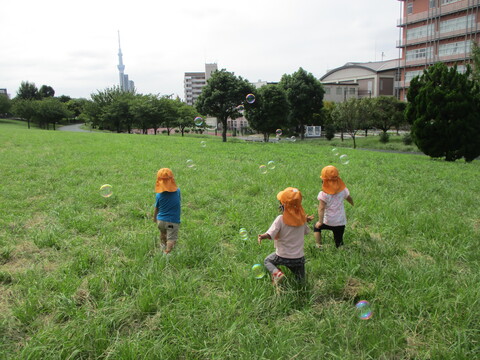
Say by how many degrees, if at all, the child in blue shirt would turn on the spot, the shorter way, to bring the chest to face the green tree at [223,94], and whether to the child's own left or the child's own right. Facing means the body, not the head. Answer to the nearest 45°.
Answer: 0° — they already face it

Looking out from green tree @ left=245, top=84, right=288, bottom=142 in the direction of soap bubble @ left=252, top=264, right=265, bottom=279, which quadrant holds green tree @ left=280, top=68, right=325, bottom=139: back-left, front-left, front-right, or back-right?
back-left

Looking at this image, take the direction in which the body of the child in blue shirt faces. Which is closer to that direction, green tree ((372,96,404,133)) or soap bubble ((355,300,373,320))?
the green tree

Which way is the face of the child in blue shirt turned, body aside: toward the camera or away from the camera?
away from the camera

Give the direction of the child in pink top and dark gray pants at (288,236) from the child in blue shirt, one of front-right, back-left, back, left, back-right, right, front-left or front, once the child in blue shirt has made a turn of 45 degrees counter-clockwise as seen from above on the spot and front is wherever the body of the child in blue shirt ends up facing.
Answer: back

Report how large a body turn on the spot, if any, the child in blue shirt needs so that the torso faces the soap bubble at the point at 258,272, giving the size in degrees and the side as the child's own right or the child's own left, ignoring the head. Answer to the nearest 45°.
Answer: approximately 135° to the child's own right

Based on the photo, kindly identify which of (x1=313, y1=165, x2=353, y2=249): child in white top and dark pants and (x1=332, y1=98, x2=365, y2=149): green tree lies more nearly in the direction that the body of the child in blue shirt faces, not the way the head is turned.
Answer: the green tree

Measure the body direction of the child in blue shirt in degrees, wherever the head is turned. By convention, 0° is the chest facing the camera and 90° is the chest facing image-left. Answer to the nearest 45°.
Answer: approximately 180°

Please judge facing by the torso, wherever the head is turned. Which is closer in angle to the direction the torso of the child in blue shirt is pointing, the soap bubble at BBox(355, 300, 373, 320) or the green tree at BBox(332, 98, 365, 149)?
the green tree
